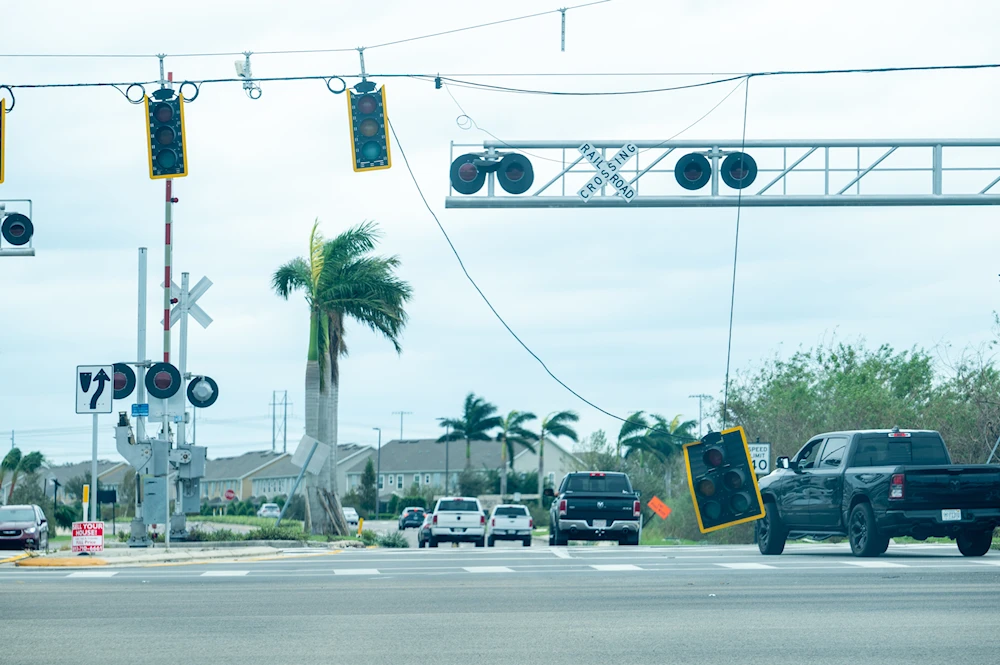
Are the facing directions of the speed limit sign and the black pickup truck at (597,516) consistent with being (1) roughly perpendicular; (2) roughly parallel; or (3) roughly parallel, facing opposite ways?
roughly parallel, facing opposite ways

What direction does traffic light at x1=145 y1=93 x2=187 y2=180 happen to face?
toward the camera

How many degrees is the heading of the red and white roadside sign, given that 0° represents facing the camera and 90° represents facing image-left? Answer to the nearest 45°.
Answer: approximately 0°

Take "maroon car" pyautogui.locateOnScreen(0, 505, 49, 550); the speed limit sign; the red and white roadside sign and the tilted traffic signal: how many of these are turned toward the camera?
4

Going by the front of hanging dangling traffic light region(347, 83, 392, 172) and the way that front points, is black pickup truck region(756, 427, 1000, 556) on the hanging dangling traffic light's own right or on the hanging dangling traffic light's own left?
on the hanging dangling traffic light's own left

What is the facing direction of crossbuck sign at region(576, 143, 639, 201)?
toward the camera

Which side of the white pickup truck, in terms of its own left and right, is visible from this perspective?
back

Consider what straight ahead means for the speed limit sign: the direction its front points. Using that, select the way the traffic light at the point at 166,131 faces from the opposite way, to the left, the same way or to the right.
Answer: the same way

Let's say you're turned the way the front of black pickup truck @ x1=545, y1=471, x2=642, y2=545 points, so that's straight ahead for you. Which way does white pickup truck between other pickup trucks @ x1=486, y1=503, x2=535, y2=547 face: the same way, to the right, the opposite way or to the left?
the same way

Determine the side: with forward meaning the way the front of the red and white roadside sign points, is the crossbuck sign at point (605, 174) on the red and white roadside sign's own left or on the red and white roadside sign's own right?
on the red and white roadside sign's own left

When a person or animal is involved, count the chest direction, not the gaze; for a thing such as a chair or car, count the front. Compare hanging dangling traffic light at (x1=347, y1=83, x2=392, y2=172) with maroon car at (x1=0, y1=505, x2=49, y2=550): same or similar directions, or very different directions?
same or similar directions

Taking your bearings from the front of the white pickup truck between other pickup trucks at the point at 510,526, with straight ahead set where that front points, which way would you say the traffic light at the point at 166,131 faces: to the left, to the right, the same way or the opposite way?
the opposite way

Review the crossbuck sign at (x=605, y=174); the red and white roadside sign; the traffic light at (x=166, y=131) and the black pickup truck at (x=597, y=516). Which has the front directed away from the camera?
the black pickup truck

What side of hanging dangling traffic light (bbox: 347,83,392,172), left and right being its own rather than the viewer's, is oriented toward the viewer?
front

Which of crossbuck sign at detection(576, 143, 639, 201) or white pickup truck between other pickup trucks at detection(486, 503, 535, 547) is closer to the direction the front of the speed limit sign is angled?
the crossbuck sign

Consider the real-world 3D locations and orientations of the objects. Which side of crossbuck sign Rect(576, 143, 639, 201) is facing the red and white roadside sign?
right

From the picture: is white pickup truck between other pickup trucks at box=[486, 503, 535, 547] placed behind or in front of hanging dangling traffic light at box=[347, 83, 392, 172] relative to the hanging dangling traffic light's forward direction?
behind
